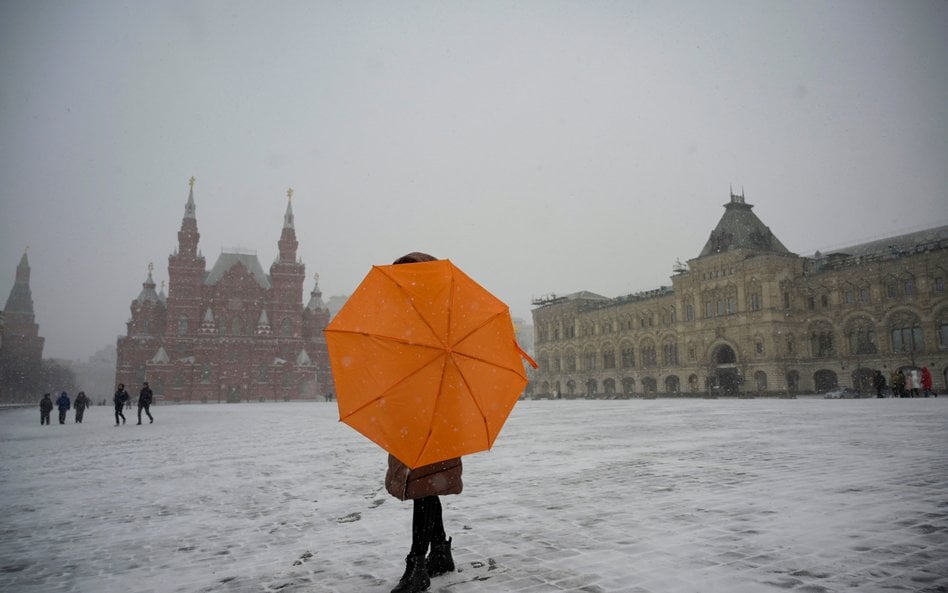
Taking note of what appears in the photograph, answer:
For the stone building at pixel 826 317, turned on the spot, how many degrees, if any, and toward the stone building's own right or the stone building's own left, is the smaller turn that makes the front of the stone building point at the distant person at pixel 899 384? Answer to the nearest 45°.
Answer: approximately 45° to the stone building's own left

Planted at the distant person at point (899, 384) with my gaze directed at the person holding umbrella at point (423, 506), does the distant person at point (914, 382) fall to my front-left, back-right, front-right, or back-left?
back-left

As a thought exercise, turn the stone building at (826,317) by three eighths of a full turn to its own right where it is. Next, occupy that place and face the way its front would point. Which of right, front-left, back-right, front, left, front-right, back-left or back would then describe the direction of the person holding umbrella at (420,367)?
back

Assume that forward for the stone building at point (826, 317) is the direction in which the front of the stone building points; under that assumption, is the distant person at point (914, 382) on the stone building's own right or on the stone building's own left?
on the stone building's own left

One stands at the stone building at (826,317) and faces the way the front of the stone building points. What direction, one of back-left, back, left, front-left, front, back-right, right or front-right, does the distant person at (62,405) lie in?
front

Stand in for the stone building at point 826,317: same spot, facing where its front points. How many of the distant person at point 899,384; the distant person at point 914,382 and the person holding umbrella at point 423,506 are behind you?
0

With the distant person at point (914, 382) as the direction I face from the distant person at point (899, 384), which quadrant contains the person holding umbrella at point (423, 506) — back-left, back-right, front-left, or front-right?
back-right

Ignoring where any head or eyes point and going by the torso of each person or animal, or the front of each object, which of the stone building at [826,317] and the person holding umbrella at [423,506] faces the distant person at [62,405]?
the stone building

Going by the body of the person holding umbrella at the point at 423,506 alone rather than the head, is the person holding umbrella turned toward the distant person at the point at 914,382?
no

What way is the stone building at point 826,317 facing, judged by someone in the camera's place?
facing the viewer and to the left of the viewer
